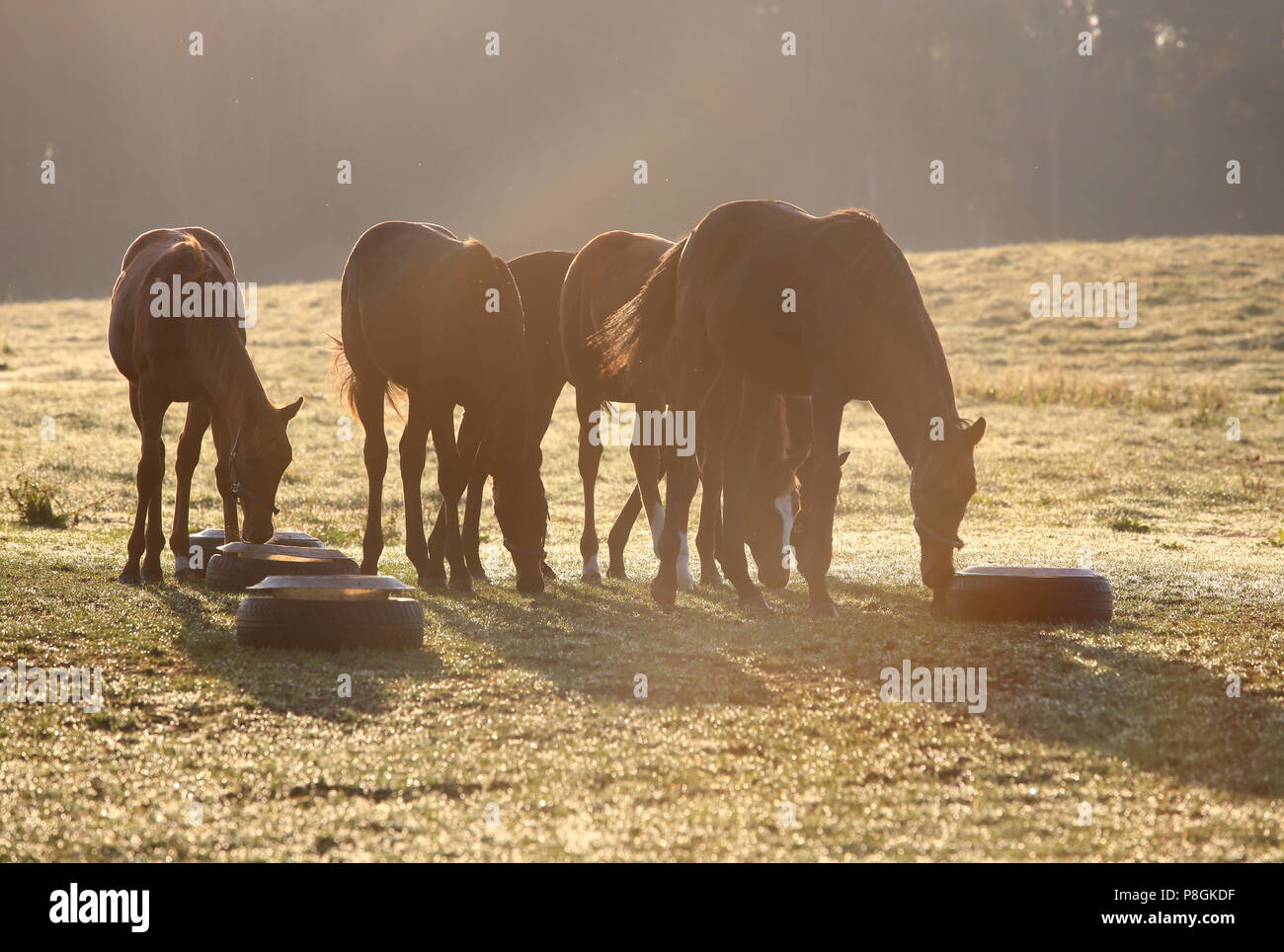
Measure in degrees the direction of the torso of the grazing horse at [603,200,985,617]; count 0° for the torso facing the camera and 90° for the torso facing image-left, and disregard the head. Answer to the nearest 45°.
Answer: approximately 315°

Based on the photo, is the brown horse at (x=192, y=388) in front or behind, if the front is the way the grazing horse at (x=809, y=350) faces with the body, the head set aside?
behind
